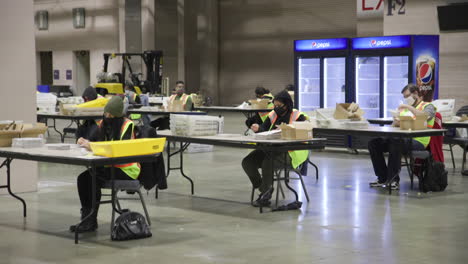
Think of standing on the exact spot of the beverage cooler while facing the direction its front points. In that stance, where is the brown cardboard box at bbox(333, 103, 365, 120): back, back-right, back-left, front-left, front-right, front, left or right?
front-left

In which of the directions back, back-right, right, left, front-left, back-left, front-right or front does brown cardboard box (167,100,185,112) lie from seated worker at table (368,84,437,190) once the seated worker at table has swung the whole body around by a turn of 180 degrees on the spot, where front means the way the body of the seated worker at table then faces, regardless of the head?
left

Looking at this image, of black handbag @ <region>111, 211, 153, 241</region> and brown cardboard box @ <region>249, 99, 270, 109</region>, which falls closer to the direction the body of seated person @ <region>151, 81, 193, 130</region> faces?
the black handbag

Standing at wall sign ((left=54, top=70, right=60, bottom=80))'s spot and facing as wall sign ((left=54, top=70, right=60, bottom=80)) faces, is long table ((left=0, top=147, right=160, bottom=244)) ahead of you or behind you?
ahead

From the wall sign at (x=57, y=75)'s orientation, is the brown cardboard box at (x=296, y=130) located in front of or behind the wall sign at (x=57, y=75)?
in front

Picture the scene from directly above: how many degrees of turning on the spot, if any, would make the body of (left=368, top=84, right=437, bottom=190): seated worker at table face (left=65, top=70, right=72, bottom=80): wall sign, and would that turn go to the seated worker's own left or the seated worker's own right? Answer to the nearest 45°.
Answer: approximately 90° to the seated worker's own right

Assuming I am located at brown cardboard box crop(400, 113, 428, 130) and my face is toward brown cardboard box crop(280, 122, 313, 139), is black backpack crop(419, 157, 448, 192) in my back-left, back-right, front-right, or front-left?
back-left

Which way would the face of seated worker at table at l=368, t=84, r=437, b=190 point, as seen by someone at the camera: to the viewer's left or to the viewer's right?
to the viewer's left

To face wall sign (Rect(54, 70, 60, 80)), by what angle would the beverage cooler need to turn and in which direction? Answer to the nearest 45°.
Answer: approximately 90° to its right

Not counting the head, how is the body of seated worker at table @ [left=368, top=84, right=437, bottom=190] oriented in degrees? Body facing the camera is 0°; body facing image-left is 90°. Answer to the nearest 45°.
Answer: approximately 45°
